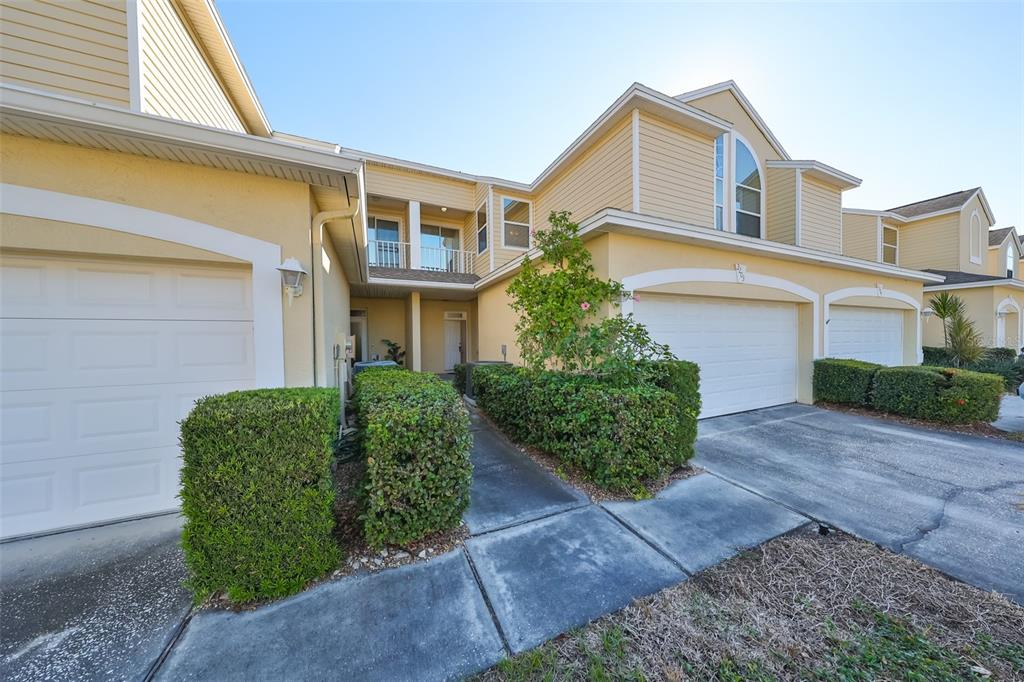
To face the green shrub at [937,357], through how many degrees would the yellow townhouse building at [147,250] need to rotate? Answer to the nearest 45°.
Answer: approximately 90° to its left

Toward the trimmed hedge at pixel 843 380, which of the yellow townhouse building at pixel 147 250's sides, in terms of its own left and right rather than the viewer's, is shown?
left

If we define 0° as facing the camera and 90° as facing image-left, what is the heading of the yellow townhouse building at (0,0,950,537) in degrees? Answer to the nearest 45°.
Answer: approximately 315°

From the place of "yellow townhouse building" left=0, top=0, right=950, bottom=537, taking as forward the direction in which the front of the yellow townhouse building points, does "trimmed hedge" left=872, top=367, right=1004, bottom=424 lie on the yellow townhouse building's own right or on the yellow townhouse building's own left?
on the yellow townhouse building's own left

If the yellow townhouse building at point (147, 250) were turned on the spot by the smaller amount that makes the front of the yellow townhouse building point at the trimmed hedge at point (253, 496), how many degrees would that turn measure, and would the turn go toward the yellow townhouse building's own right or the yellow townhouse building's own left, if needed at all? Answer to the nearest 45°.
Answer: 0° — it already faces it

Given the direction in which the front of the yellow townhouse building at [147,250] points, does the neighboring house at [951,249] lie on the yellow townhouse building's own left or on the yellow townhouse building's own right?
on the yellow townhouse building's own left
